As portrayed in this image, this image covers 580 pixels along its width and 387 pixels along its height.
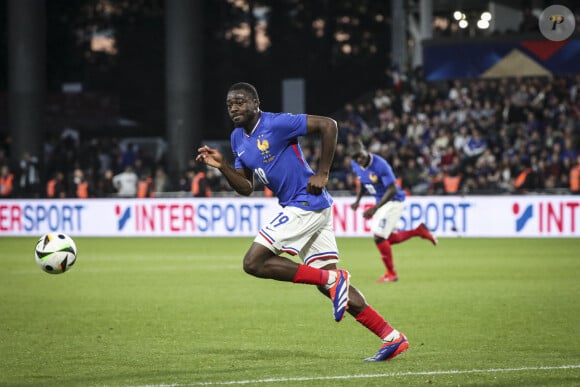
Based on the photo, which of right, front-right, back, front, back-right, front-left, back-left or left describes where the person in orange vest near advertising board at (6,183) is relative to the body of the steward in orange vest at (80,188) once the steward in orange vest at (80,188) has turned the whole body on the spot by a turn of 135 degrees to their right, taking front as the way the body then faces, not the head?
front

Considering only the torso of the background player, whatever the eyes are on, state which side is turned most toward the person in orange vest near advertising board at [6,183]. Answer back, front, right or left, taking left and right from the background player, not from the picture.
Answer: right

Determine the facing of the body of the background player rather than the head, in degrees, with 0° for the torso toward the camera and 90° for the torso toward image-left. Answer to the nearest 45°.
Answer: approximately 45°

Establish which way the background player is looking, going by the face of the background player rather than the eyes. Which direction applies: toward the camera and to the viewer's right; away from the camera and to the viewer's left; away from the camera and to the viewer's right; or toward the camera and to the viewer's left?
toward the camera and to the viewer's left

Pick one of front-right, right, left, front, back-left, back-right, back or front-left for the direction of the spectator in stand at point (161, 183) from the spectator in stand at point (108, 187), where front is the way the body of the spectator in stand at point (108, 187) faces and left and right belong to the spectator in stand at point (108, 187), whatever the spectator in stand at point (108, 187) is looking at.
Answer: left

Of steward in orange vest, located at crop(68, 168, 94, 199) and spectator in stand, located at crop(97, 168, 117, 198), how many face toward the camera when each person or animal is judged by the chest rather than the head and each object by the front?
2

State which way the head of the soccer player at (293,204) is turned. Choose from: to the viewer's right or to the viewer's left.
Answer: to the viewer's left

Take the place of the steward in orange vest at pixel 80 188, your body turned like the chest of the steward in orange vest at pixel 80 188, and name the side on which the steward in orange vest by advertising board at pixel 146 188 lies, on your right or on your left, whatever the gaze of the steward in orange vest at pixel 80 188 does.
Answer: on your left

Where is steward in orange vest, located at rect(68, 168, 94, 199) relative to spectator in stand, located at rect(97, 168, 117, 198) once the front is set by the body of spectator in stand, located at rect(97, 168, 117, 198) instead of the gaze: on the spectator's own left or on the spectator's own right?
on the spectator's own right

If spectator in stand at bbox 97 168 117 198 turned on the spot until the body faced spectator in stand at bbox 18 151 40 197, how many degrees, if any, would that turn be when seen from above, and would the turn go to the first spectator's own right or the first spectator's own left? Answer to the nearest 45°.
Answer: approximately 135° to the first spectator's own right

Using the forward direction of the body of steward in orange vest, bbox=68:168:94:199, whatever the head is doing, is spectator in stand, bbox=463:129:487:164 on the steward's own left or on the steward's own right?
on the steward's own left

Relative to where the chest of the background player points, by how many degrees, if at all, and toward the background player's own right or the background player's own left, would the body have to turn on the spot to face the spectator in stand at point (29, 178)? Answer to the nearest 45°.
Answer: approximately 90° to the background player's own right

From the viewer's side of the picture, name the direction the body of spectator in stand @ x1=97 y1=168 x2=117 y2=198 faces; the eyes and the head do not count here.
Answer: toward the camera
